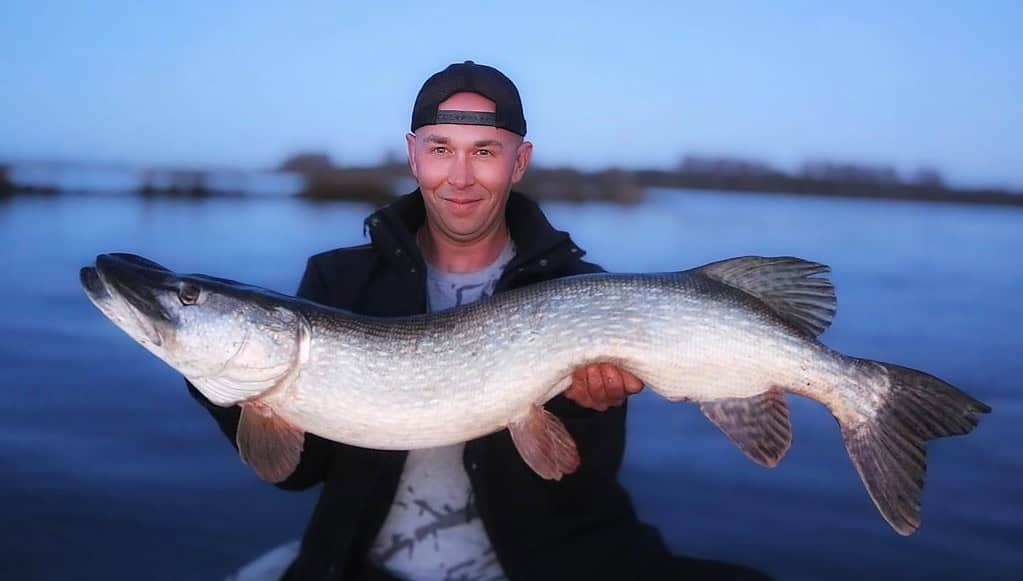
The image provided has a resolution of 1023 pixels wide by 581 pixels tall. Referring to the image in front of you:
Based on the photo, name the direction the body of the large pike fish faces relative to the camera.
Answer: to the viewer's left

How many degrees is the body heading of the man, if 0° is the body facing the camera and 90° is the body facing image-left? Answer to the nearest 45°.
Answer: approximately 0°
